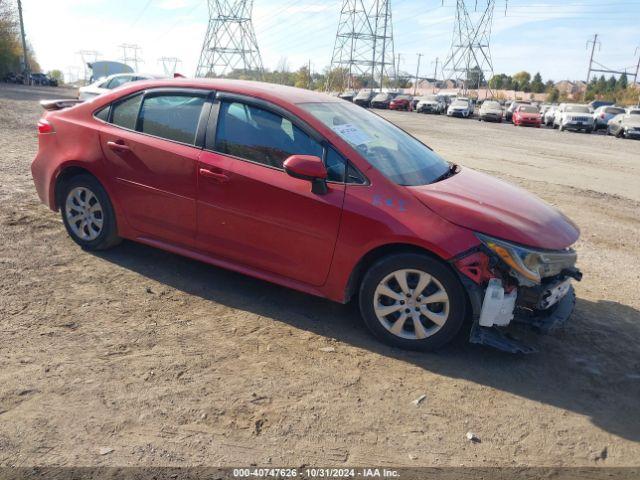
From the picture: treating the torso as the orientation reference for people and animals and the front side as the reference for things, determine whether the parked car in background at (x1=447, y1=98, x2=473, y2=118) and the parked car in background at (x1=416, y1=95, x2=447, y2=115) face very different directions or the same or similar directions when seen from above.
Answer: same or similar directions

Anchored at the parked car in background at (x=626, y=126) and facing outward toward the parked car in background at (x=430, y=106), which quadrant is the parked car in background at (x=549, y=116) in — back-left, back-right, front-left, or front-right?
front-right

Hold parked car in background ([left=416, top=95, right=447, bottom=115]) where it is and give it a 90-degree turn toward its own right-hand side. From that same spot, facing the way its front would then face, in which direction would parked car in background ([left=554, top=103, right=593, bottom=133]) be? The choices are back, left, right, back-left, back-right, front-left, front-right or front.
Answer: back

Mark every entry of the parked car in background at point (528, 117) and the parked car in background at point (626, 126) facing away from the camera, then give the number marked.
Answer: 0

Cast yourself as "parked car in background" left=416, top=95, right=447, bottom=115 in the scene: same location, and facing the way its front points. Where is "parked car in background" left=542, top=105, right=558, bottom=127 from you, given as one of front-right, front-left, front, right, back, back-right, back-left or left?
left

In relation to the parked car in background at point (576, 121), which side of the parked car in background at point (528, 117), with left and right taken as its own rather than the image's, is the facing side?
left

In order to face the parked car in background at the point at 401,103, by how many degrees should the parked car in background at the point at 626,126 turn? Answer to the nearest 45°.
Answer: approximately 90° to its right

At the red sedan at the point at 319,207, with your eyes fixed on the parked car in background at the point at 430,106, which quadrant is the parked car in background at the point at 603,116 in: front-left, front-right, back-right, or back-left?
front-right

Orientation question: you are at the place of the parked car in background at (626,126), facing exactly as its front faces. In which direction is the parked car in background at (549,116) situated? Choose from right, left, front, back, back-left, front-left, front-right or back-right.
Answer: right

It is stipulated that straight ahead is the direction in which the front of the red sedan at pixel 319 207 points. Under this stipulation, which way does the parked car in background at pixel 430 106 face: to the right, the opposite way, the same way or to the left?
to the right

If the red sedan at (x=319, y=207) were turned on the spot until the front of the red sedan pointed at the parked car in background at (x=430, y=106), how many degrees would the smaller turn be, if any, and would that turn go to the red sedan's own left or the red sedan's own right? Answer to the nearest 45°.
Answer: approximately 135° to the red sedan's own left

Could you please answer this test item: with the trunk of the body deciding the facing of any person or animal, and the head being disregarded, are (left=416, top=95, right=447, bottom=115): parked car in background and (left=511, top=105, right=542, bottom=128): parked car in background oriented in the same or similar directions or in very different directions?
same or similar directions

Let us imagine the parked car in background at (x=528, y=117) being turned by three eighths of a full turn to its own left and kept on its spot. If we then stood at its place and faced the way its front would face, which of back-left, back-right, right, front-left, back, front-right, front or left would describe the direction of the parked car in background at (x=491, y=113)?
back-left

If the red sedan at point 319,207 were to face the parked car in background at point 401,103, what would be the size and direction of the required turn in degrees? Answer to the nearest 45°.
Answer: approximately 135° to its left

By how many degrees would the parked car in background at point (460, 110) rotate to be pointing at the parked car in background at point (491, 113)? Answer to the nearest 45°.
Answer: approximately 90° to its left

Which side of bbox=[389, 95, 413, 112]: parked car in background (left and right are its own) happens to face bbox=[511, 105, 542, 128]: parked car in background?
left

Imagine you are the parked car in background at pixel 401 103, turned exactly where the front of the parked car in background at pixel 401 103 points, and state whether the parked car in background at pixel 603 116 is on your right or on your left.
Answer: on your left

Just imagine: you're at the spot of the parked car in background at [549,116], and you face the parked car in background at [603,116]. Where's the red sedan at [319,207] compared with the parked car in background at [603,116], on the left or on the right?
right

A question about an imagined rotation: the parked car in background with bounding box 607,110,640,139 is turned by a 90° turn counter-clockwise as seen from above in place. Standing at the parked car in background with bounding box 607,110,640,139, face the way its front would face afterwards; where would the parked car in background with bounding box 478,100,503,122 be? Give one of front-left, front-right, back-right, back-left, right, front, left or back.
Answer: back

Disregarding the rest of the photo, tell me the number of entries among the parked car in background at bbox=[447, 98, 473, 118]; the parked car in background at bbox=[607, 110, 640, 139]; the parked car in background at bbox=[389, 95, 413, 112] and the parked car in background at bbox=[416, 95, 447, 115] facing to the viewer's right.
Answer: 0
